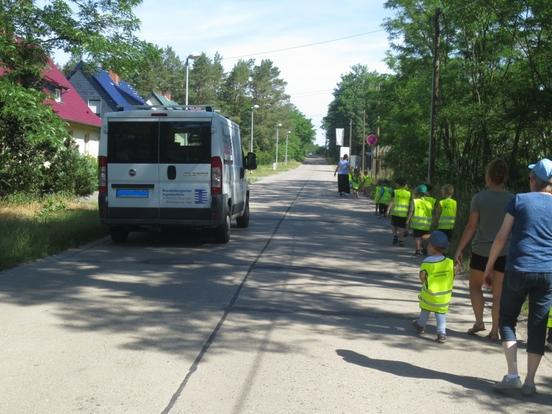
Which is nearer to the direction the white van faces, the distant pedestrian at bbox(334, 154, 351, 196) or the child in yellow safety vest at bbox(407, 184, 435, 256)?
the distant pedestrian

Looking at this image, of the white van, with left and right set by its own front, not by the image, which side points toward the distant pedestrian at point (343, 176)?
front

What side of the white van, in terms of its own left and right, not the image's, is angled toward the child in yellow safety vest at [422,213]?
right

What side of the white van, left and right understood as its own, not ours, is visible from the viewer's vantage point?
back

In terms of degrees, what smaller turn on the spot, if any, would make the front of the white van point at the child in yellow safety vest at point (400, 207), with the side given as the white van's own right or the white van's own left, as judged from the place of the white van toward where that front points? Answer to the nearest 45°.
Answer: approximately 90° to the white van's own right

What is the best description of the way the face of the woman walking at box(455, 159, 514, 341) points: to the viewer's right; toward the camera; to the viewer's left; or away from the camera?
away from the camera
